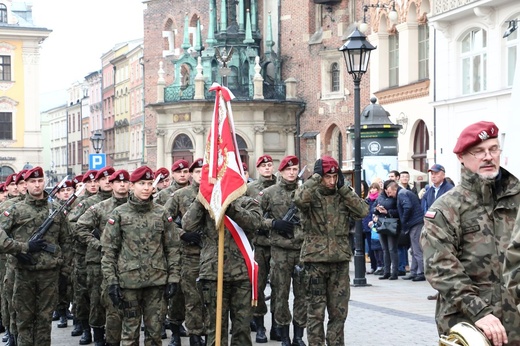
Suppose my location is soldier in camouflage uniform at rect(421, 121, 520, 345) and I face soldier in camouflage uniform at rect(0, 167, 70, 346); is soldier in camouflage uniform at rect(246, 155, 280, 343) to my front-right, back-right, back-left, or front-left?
front-right

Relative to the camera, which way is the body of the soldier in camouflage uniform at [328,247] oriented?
toward the camera

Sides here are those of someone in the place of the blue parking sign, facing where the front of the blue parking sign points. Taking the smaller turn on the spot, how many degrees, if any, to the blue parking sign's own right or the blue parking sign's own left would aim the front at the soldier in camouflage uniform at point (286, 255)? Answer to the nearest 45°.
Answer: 0° — it already faces them

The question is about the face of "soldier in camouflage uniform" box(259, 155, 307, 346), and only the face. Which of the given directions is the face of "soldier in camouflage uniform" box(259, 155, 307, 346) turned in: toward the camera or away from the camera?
toward the camera

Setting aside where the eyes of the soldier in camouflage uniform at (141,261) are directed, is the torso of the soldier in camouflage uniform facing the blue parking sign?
no

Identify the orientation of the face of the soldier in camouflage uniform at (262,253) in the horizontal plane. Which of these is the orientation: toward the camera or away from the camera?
toward the camera

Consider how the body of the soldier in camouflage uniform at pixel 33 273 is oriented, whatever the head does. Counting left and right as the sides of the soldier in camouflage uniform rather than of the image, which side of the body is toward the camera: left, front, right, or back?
front

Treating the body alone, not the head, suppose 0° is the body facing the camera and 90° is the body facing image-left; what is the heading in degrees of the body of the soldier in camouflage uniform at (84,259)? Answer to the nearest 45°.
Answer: approximately 0°

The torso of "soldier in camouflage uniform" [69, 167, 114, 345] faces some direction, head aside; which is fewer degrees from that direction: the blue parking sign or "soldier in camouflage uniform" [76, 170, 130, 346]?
the soldier in camouflage uniform

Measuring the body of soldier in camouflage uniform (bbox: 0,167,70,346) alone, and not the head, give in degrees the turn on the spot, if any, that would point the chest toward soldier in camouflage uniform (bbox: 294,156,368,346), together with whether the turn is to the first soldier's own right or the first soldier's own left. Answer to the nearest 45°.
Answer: approximately 45° to the first soldier's own left

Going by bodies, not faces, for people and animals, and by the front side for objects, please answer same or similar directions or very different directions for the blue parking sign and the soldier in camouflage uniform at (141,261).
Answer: same or similar directions

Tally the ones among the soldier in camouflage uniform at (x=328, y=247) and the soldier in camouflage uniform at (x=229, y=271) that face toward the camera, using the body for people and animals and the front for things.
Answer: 2

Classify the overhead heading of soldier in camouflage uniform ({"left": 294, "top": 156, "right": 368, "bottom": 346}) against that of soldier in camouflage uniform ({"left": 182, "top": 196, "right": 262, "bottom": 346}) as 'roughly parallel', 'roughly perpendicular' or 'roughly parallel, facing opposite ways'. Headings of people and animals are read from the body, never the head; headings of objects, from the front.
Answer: roughly parallel

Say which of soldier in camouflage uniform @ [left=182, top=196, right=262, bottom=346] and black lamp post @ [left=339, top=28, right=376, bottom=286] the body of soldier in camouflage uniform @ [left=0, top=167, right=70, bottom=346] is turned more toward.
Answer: the soldier in camouflage uniform
